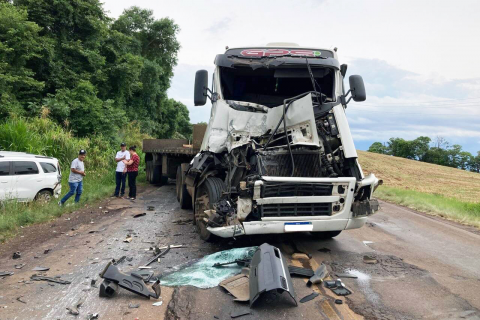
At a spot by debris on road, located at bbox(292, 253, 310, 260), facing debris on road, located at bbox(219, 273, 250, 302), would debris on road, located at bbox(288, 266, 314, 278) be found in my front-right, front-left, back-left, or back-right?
front-left

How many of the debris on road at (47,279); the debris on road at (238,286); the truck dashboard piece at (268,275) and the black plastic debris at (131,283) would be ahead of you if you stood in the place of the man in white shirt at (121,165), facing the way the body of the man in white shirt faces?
4

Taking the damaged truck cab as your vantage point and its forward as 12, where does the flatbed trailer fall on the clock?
The flatbed trailer is roughly at 5 o'clock from the damaged truck cab.

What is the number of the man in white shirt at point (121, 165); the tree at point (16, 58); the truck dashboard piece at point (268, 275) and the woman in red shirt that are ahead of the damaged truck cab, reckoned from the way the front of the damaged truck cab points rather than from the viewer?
1

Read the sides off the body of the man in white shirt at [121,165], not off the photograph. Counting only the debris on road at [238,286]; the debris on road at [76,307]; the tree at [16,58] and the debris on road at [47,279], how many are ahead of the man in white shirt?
3

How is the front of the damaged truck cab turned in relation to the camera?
facing the viewer

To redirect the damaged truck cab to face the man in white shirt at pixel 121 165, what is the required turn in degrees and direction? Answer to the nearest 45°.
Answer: approximately 135° to its right

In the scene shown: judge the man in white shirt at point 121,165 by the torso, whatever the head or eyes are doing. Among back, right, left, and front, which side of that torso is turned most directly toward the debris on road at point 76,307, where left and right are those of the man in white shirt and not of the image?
front

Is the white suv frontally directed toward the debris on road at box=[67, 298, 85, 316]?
no

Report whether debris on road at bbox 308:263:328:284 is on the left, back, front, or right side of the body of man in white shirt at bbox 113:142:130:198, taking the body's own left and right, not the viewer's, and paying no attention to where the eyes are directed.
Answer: front

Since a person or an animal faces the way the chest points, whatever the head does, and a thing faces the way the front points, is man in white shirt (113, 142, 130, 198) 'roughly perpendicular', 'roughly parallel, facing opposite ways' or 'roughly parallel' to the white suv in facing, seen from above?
roughly perpendicular
